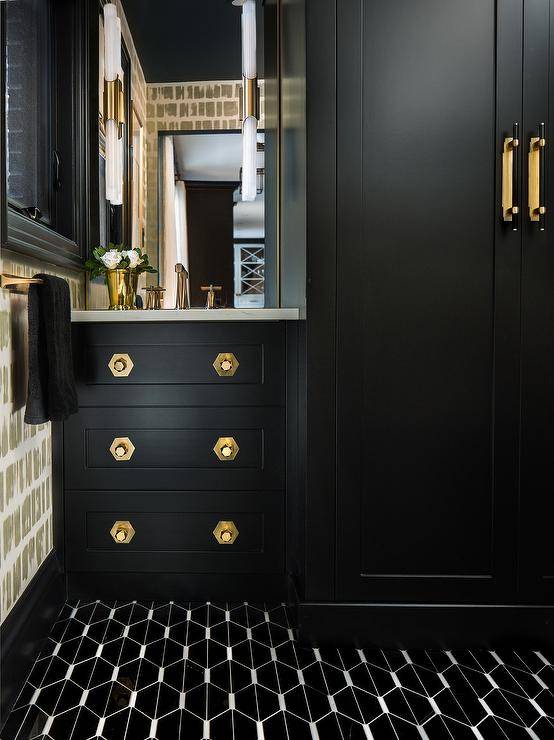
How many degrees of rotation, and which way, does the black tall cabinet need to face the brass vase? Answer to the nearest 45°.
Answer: approximately 90° to its right

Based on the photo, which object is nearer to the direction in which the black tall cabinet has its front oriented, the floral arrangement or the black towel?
the black towel

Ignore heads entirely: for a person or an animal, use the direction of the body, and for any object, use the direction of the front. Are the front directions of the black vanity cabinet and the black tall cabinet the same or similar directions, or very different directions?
same or similar directions

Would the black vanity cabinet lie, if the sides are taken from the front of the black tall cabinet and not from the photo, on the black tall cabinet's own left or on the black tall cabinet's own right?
on the black tall cabinet's own right

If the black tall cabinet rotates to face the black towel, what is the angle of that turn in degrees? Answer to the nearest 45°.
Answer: approximately 90° to its right

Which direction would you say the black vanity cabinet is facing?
toward the camera

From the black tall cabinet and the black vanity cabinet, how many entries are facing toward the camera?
2

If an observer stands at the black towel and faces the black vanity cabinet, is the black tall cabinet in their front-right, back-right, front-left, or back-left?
front-right

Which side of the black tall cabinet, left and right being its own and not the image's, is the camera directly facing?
front
